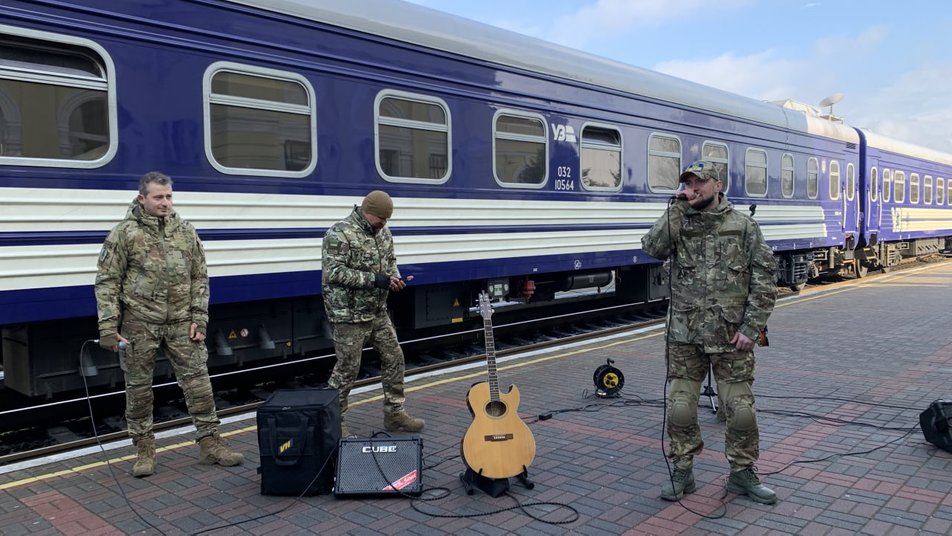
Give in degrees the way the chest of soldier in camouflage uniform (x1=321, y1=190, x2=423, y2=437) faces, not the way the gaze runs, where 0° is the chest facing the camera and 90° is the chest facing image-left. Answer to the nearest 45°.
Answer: approximately 315°

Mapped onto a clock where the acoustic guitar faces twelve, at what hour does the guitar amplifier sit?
The guitar amplifier is roughly at 3 o'clock from the acoustic guitar.

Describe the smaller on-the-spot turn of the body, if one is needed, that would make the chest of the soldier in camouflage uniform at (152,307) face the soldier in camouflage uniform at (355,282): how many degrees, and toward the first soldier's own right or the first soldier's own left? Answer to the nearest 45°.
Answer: approximately 45° to the first soldier's own left

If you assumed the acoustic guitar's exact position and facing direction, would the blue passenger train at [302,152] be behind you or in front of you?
behind

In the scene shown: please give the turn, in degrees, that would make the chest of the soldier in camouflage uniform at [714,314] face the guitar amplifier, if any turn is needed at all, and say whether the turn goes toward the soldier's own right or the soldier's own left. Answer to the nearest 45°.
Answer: approximately 90° to the soldier's own right

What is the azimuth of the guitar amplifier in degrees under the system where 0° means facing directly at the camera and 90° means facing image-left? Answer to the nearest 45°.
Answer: approximately 0°
